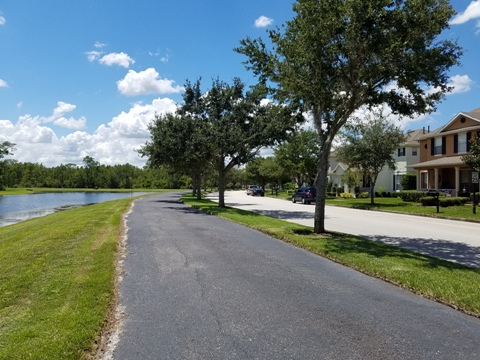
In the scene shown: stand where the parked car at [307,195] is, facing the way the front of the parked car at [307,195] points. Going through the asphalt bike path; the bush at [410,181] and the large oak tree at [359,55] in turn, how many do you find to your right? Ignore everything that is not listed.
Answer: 1

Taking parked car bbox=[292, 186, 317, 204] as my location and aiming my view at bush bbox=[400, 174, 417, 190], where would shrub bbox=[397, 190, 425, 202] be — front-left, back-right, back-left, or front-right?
front-right

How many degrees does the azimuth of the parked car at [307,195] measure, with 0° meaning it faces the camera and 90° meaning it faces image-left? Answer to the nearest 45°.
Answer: approximately 135°

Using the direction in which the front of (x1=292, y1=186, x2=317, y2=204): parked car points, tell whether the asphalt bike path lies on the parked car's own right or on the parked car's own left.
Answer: on the parked car's own left

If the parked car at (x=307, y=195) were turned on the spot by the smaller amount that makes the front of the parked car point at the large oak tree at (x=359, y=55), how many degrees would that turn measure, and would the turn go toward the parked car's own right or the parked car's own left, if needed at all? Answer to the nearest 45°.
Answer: approximately 135° to the parked car's own left

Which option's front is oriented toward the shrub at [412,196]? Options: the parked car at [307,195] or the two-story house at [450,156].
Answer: the two-story house

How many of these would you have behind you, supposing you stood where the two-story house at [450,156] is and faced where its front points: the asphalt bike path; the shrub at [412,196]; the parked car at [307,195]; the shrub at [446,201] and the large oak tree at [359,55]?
0

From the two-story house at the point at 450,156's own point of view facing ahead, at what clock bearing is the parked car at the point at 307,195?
The parked car is roughly at 1 o'clock from the two-story house.

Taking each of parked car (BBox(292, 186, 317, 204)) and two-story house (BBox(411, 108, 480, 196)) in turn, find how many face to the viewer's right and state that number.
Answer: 0

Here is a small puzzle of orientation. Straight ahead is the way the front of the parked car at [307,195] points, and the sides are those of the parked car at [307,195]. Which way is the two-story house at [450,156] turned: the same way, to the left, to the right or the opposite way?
to the left

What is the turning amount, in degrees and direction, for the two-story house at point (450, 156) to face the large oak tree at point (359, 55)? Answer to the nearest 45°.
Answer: approximately 45° to its left

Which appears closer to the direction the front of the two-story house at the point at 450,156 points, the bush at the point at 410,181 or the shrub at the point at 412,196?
the shrub

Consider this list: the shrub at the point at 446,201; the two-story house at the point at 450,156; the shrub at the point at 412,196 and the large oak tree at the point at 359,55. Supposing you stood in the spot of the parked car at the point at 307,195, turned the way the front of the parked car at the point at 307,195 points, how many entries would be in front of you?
0
